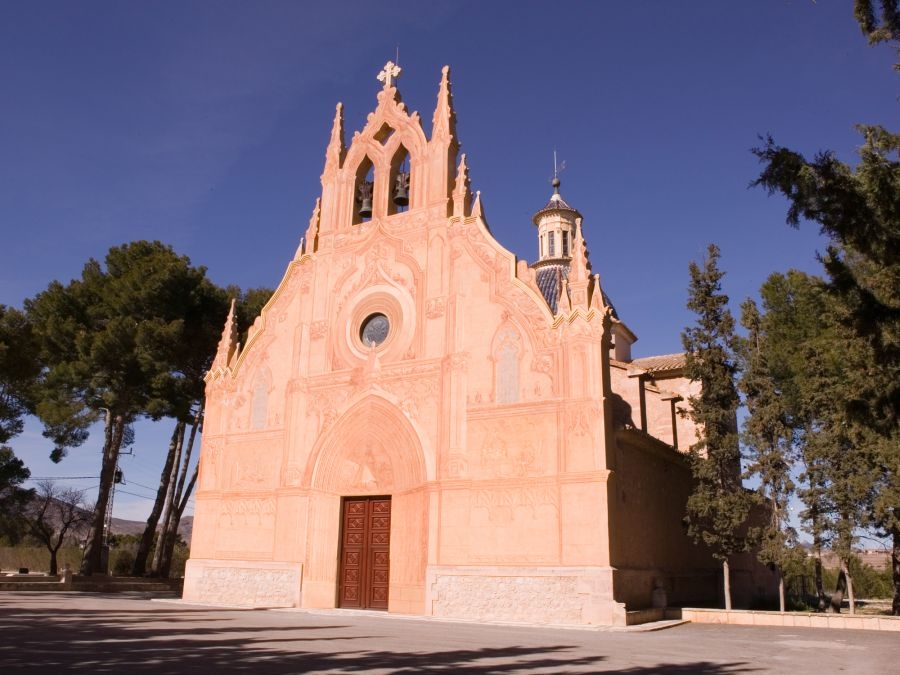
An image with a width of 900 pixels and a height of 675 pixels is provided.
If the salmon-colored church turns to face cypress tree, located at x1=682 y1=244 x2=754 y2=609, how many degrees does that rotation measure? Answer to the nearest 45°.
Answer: approximately 135° to its left

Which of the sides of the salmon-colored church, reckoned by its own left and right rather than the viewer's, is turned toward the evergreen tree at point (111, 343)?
right

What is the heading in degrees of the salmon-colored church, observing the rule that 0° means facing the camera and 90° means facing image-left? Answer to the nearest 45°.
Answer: approximately 45°

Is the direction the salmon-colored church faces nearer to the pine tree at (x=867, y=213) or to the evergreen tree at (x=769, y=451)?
the pine tree

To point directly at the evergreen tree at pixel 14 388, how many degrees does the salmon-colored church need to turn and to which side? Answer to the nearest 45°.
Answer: approximately 90° to its right

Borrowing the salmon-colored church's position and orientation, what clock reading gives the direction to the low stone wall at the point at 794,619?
The low stone wall is roughly at 10 o'clock from the salmon-colored church.

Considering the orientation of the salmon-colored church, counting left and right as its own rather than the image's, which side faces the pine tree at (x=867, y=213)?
left

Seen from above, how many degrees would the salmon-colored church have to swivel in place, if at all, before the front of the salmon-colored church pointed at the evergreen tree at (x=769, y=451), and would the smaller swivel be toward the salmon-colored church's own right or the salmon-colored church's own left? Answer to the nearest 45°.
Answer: approximately 135° to the salmon-colored church's own left
